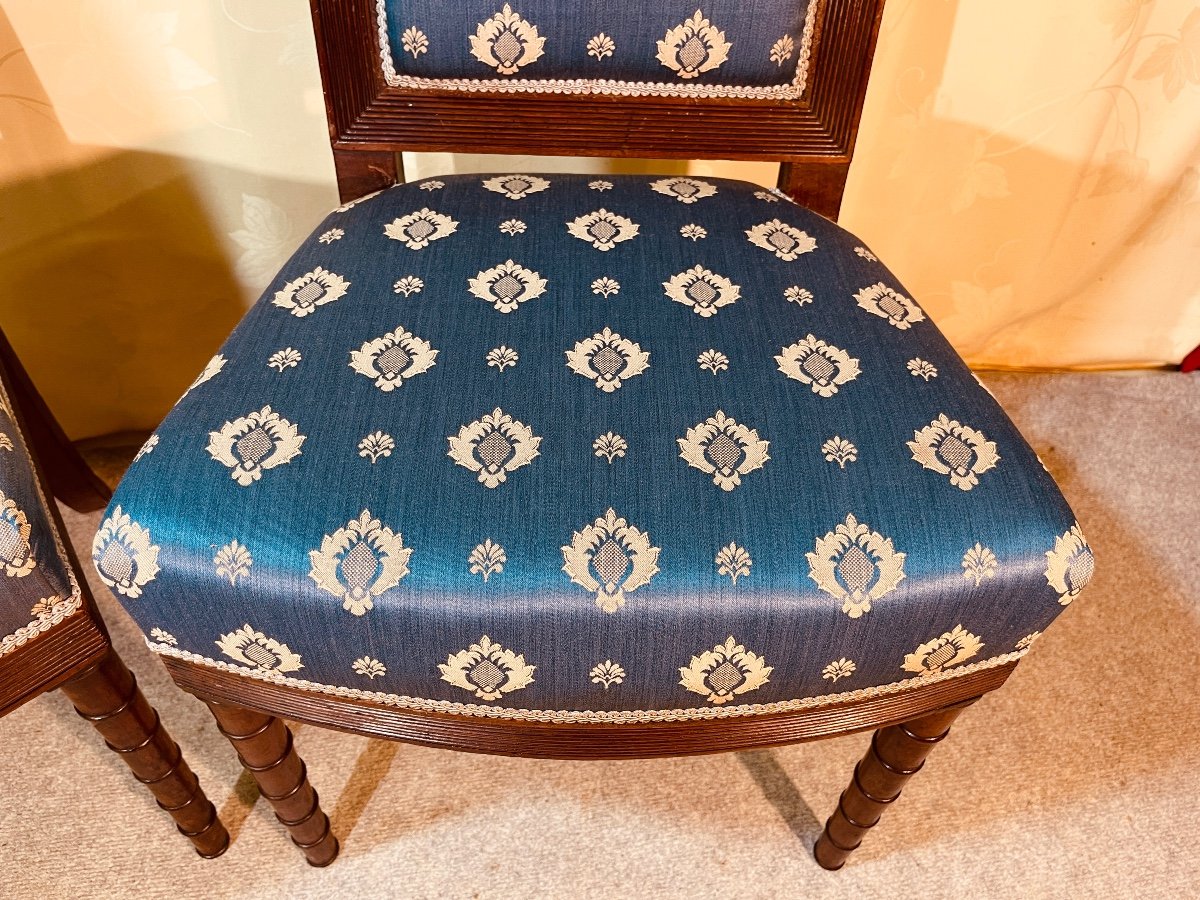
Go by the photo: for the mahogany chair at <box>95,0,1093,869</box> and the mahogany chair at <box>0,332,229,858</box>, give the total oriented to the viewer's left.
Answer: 0

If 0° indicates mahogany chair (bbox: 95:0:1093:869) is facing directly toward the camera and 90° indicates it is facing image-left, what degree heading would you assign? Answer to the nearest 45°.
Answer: approximately 0°

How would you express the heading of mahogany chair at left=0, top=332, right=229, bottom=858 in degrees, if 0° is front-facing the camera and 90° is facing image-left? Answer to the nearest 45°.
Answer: approximately 315°

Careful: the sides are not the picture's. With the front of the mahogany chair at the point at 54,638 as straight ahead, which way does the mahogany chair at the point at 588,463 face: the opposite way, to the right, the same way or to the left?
the same way
